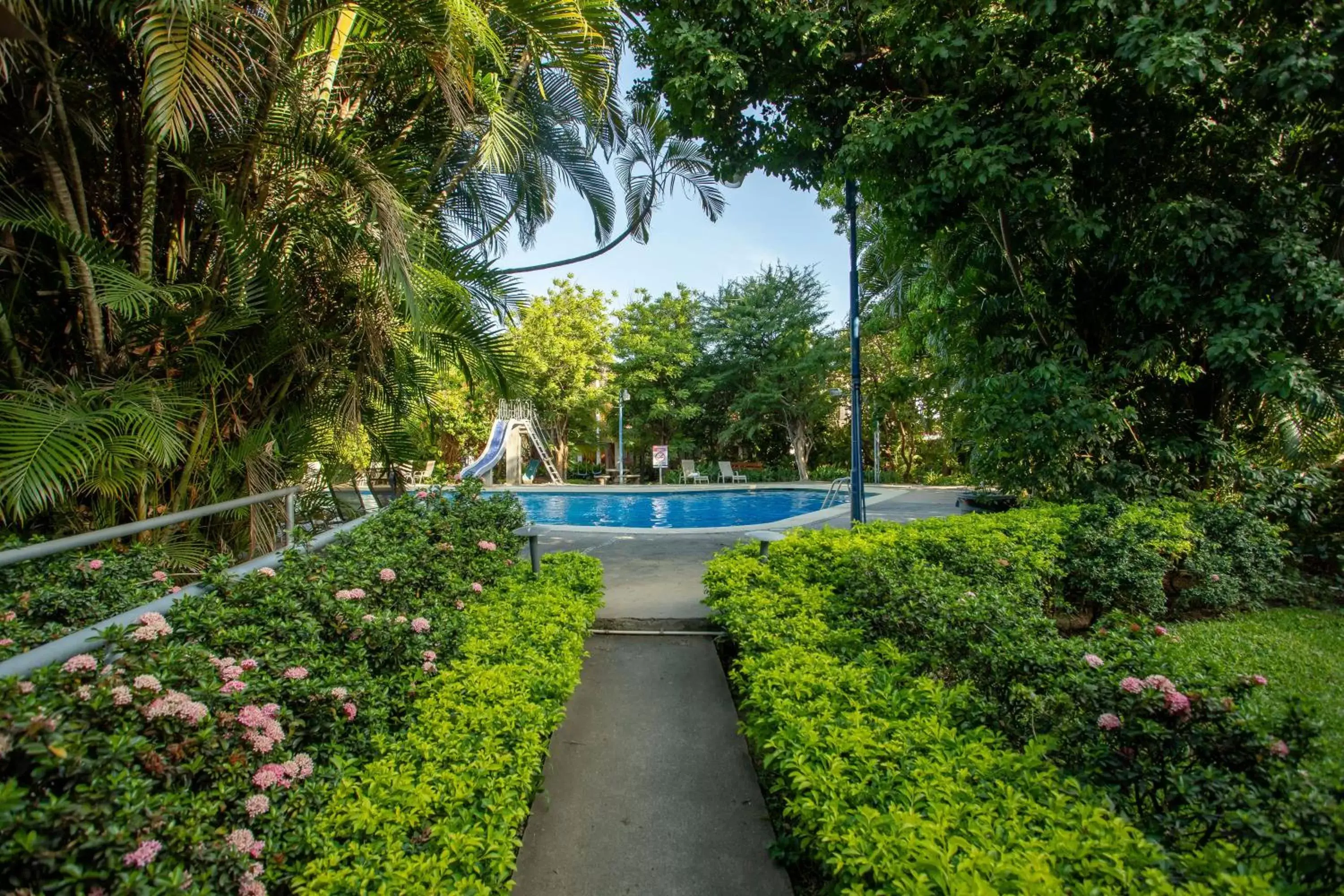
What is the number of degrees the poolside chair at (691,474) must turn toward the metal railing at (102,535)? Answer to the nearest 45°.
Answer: approximately 45° to its right

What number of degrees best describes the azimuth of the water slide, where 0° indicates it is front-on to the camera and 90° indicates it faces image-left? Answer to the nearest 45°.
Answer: approximately 45°

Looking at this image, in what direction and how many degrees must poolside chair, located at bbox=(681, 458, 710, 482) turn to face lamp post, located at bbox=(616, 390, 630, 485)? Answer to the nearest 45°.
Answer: approximately 135° to its right

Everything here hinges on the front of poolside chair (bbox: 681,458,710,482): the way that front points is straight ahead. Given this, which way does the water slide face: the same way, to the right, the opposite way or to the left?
to the right

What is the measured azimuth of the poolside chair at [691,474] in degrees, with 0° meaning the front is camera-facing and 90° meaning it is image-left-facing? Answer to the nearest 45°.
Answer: approximately 315°

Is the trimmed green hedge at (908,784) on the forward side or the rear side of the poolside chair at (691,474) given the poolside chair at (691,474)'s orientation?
on the forward side

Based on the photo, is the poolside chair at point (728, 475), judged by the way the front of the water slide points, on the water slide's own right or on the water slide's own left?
on the water slide's own left

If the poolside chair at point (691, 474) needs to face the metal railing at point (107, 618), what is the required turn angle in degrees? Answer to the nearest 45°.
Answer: approximately 45° to its right

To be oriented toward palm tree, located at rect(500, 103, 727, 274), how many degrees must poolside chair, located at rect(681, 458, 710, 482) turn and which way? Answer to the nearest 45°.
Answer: approximately 45° to its right
